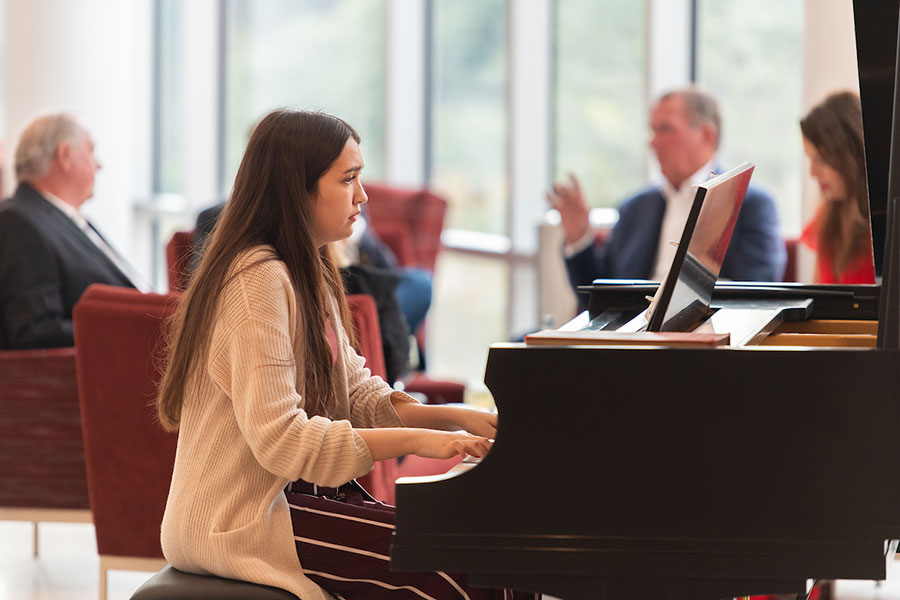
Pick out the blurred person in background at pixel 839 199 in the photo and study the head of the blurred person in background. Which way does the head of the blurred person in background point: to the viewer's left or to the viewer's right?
to the viewer's left

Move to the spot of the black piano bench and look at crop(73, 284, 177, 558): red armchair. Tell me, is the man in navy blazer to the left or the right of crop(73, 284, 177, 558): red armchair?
right

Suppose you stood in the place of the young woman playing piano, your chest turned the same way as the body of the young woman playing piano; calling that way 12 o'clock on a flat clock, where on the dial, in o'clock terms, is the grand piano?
The grand piano is roughly at 1 o'clock from the young woman playing piano.

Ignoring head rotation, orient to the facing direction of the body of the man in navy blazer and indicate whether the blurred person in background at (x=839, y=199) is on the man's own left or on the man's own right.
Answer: on the man's own left

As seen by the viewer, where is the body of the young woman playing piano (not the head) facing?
to the viewer's right

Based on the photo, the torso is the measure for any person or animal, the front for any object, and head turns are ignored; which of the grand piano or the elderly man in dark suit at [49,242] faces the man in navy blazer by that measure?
the elderly man in dark suit

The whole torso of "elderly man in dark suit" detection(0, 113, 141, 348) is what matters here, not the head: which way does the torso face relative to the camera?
to the viewer's right

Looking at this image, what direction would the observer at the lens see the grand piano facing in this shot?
facing to the left of the viewer
